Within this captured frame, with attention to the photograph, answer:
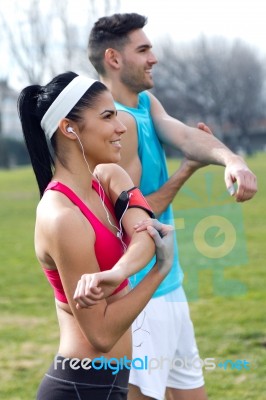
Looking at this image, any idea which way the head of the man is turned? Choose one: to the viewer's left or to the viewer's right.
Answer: to the viewer's right

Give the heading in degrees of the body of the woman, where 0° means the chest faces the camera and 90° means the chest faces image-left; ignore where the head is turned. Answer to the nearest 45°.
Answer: approximately 315°

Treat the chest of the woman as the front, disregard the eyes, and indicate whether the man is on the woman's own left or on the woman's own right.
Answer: on the woman's own left
